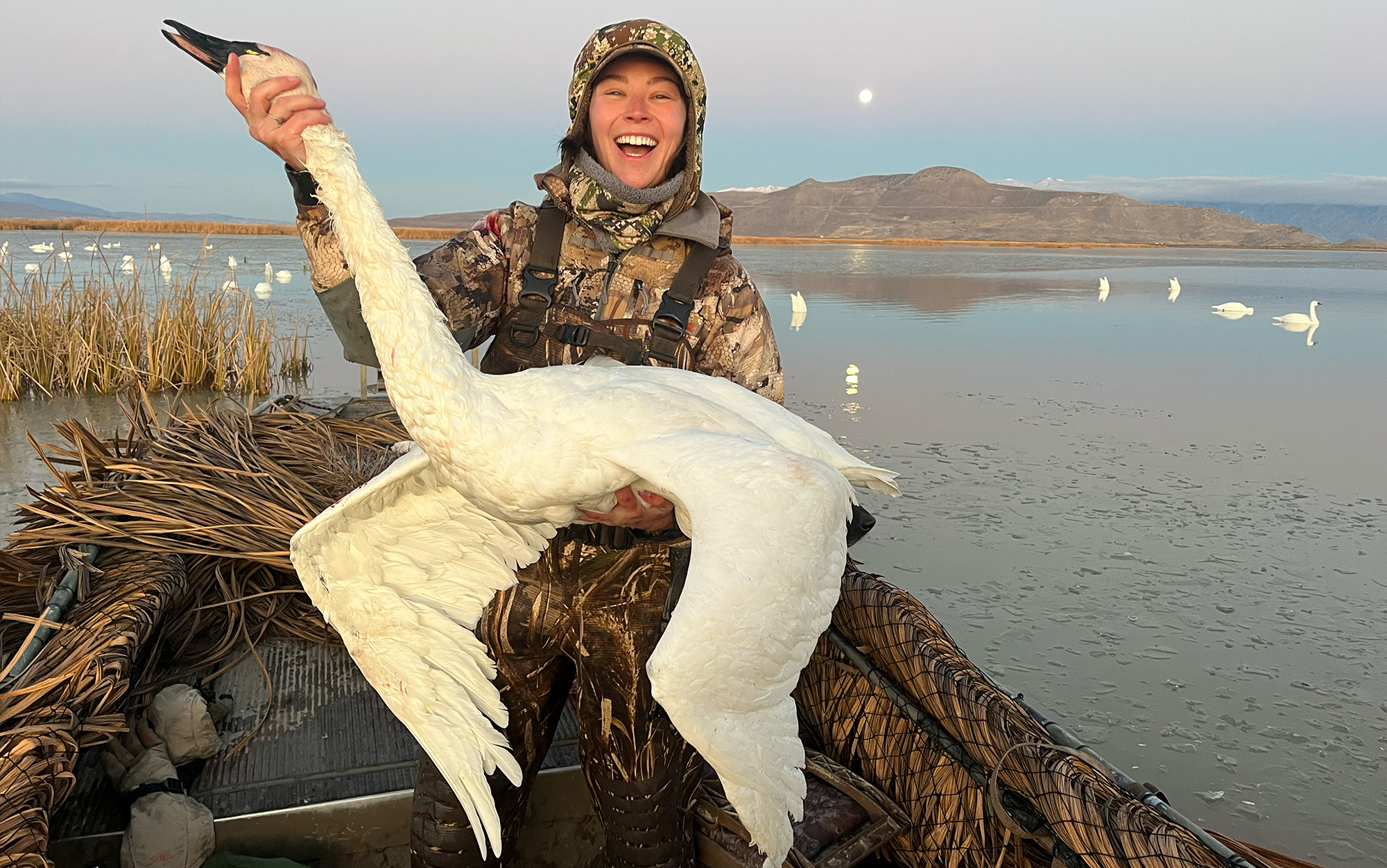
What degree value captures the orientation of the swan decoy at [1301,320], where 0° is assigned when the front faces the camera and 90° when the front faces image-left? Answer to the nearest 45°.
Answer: approximately 270°

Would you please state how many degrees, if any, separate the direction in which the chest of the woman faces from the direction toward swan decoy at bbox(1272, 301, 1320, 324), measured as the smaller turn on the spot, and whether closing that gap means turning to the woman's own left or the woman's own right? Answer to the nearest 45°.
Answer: approximately 135° to the woman's own left

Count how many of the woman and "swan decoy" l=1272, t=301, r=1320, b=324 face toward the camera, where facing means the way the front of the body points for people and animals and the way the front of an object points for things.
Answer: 1

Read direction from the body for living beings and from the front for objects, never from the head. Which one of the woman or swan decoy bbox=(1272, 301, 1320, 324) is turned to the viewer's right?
the swan decoy

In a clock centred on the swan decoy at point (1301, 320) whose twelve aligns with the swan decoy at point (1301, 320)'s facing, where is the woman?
The woman is roughly at 3 o'clock from the swan decoy.

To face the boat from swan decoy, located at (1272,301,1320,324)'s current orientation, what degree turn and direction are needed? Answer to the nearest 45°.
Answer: approximately 90° to its right
